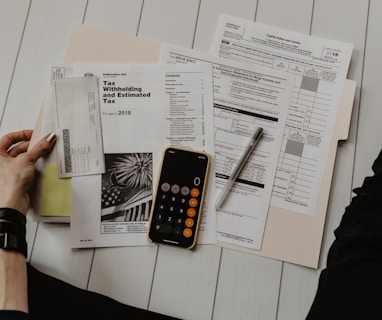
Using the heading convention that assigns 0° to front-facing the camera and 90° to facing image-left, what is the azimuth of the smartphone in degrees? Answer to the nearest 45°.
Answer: approximately 0°
